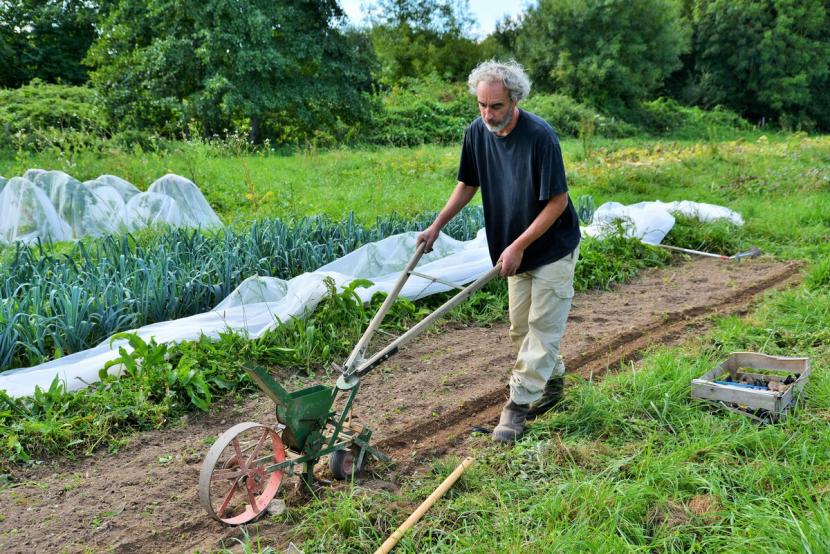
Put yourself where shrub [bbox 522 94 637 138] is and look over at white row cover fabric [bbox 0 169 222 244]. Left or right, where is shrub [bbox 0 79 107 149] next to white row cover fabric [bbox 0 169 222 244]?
right

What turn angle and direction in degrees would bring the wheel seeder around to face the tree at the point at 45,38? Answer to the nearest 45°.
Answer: approximately 135° to its right

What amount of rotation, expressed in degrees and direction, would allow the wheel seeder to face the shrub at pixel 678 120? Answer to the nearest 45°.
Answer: approximately 180°

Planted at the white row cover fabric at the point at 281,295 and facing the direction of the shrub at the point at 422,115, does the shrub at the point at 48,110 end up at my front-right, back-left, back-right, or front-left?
front-left

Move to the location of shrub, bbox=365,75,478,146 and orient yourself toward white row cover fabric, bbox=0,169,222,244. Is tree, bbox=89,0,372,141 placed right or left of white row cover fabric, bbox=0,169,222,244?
right

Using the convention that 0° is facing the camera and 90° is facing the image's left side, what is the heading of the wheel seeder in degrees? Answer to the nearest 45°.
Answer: approximately 45°

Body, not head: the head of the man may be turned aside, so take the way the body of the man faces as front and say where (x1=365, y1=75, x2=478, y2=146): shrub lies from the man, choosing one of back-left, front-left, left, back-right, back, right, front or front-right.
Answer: back-right

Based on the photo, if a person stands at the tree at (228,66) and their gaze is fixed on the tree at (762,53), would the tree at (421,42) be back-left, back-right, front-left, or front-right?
front-left

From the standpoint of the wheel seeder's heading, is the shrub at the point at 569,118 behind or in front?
behind

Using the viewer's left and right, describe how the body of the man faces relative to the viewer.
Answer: facing the viewer and to the left of the viewer

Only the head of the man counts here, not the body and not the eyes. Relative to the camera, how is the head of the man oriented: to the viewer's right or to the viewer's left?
to the viewer's left

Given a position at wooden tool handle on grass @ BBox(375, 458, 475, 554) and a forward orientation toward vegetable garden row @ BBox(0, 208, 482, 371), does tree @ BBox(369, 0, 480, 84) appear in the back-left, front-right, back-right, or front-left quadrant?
front-right
